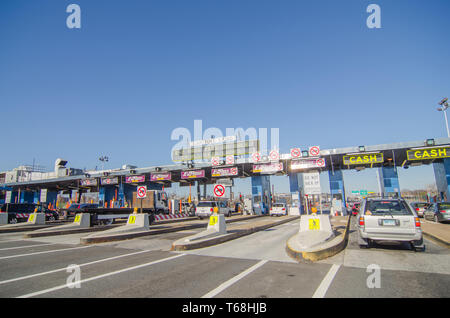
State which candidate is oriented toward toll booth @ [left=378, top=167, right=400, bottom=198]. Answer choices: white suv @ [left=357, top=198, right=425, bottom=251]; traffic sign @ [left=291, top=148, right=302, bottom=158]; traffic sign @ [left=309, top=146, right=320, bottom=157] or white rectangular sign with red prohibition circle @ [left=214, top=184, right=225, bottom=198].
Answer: the white suv

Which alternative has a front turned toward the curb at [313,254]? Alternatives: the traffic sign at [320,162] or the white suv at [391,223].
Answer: the traffic sign

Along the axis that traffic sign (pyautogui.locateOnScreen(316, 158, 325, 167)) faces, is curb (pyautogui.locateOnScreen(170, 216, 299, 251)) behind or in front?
in front

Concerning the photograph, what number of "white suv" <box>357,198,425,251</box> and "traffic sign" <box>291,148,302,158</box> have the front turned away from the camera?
1

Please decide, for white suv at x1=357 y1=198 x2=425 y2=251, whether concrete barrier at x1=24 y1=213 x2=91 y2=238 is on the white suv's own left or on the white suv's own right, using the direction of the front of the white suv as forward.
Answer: on the white suv's own left

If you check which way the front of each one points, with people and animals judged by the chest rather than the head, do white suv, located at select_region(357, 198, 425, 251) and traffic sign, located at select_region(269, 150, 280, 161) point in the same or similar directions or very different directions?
very different directions

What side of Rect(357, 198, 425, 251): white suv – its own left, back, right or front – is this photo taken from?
back

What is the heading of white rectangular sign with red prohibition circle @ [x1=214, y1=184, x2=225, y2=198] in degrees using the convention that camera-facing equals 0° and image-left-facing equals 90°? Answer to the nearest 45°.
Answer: approximately 0°

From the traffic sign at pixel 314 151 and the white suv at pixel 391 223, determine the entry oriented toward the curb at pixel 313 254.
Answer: the traffic sign

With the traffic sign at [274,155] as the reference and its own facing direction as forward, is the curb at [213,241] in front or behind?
in front

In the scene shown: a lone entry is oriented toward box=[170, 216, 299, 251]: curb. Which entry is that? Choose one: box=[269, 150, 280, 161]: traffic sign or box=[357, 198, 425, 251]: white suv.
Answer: the traffic sign
